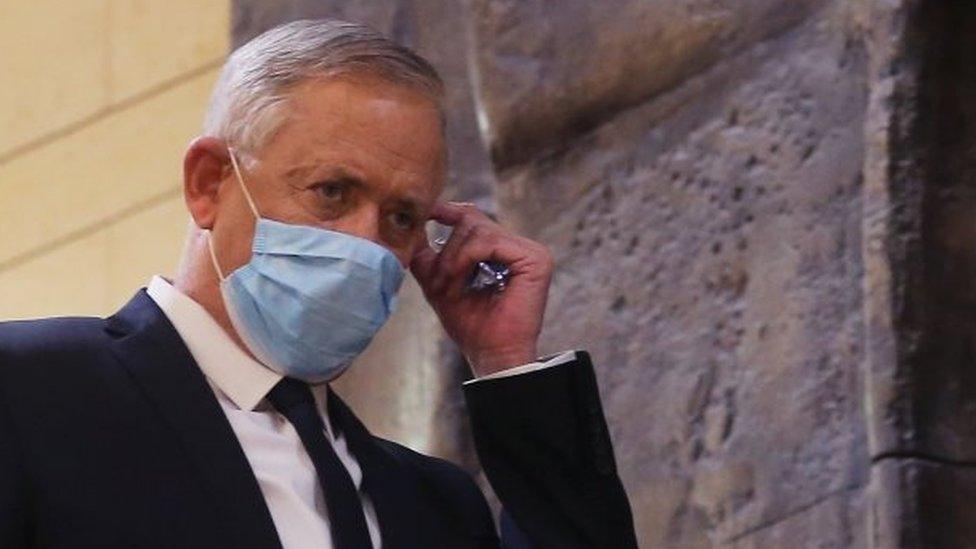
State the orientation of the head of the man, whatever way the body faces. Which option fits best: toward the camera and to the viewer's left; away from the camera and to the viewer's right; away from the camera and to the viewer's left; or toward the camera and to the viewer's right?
toward the camera and to the viewer's right

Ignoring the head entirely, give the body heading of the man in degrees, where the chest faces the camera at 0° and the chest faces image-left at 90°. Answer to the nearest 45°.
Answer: approximately 315°

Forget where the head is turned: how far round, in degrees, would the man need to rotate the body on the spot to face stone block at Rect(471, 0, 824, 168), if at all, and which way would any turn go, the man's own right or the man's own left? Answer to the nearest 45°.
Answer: approximately 90° to the man's own left

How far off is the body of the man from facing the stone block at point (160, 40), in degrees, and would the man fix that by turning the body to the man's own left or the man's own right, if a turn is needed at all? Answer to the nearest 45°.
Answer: approximately 135° to the man's own left
